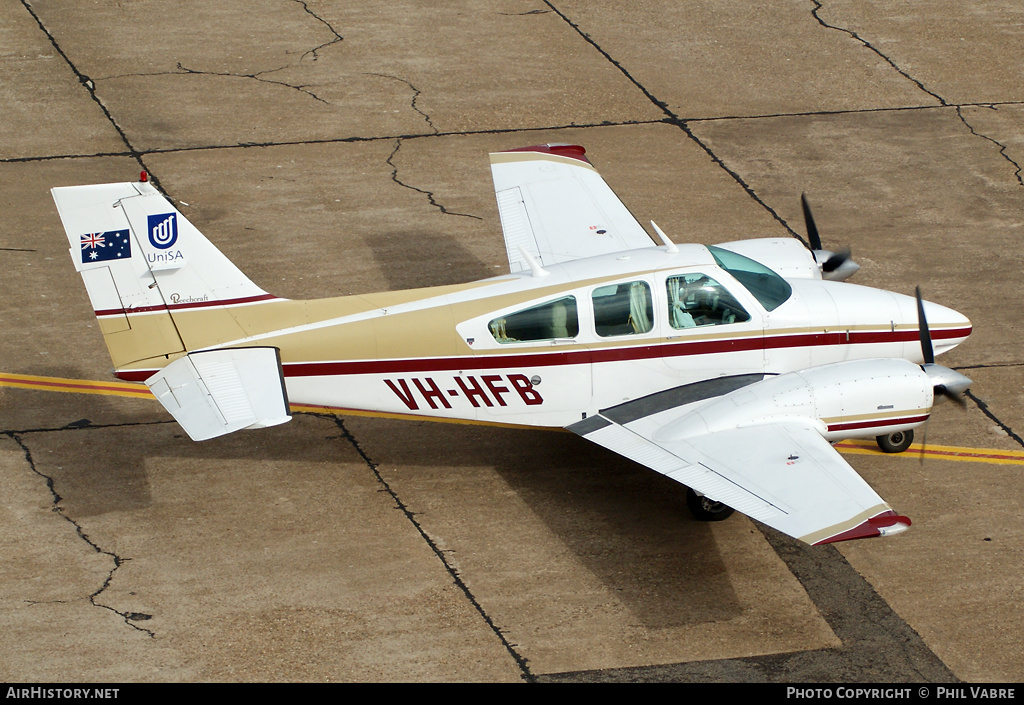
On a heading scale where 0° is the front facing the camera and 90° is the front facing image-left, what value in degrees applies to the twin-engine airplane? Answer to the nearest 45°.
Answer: approximately 270°
